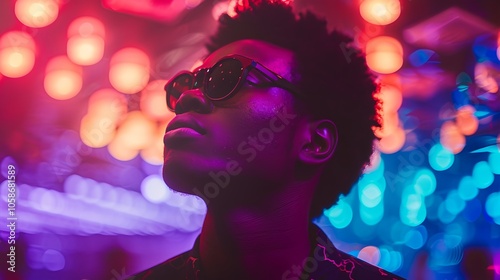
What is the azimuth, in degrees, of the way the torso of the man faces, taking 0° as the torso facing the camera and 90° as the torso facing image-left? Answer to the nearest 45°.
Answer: approximately 45°

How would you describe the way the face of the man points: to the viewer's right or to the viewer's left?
to the viewer's left
